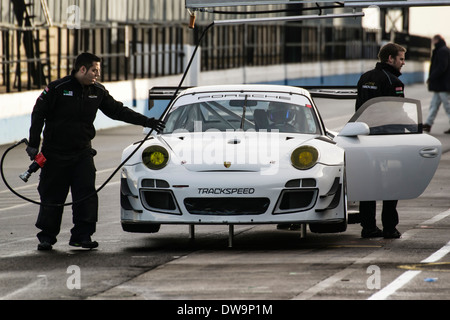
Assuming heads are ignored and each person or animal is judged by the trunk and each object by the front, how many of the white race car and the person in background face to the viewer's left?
1

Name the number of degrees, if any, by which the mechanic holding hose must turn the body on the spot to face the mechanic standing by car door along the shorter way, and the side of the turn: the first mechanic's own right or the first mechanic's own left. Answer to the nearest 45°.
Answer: approximately 45° to the first mechanic's own left

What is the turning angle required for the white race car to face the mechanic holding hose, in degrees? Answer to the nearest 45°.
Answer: approximately 90° to its right

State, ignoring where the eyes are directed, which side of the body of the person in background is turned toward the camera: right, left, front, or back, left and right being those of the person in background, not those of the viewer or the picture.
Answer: left

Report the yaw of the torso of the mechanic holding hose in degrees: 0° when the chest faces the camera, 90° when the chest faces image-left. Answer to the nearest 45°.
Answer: approximately 315°

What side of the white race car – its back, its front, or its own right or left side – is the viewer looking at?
front

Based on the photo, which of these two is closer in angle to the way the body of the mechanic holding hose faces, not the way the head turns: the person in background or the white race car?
the white race car

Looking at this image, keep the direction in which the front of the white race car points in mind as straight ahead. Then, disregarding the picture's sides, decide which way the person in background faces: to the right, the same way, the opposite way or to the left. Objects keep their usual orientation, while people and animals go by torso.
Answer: to the right

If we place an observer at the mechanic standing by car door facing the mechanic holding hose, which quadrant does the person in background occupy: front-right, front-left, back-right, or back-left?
back-right

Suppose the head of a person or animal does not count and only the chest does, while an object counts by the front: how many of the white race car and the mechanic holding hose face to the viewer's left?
0

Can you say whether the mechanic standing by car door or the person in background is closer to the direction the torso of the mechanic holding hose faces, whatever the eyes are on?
the mechanic standing by car door

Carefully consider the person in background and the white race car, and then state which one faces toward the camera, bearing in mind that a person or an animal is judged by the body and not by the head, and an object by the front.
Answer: the white race car
